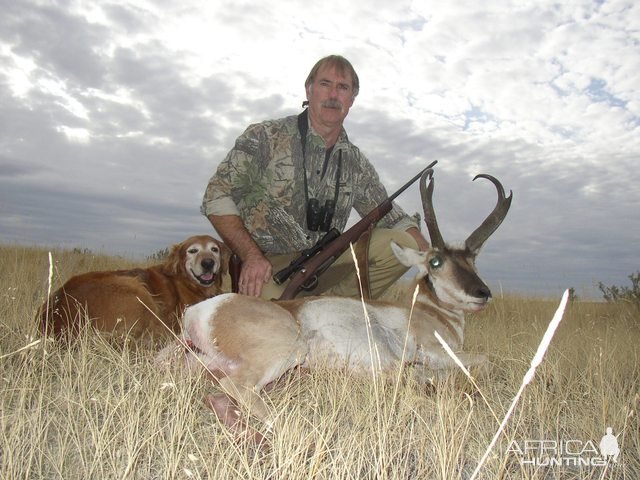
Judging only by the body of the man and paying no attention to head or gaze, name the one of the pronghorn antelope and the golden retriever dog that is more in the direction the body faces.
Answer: the pronghorn antelope

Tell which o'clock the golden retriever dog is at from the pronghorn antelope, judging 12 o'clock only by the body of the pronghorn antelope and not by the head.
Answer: The golden retriever dog is roughly at 7 o'clock from the pronghorn antelope.

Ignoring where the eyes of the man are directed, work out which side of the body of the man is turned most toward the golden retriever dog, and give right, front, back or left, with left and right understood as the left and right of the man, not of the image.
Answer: right

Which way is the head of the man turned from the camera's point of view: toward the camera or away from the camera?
toward the camera

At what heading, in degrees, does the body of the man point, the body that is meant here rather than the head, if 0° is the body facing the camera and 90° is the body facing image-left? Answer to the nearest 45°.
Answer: approximately 315°

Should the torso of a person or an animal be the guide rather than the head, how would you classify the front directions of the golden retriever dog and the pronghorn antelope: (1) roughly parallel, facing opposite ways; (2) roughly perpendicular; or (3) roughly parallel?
roughly parallel

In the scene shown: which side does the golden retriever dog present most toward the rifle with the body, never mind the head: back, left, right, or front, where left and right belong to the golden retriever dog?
front

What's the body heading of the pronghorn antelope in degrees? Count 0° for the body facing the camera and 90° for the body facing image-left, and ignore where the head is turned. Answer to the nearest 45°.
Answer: approximately 270°

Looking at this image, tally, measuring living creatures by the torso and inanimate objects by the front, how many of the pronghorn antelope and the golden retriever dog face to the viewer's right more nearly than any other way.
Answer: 2

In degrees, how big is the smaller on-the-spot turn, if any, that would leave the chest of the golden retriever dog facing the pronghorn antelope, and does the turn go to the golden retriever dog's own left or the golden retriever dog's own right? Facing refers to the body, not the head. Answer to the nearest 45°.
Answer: approximately 45° to the golden retriever dog's own right

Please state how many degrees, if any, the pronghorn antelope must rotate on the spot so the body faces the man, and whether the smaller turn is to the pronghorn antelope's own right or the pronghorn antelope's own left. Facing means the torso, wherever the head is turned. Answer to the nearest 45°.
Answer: approximately 90° to the pronghorn antelope's own left

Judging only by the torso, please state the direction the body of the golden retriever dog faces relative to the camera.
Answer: to the viewer's right
